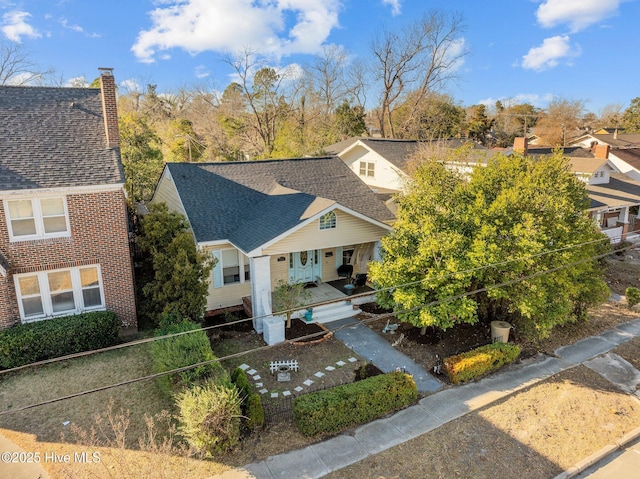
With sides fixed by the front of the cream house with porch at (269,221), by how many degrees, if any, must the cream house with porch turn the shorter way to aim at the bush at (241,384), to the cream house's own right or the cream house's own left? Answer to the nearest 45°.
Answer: approximately 45° to the cream house's own right

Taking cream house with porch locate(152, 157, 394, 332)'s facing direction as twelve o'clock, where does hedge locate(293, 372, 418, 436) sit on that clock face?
The hedge is roughly at 1 o'clock from the cream house with porch.

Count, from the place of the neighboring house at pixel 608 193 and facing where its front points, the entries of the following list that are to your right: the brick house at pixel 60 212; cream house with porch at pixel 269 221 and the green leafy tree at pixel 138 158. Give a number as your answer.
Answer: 3

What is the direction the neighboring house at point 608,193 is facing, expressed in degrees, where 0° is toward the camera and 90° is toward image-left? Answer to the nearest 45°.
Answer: approximately 315°

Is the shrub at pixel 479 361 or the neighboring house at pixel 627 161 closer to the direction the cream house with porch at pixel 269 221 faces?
the shrub

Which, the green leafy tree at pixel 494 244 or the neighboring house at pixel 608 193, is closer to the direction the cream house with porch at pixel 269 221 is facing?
the green leafy tree

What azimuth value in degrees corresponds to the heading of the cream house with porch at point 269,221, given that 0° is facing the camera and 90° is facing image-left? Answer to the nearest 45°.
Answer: approximately 315°

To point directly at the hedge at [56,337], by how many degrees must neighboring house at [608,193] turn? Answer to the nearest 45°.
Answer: approximately 90° to its right

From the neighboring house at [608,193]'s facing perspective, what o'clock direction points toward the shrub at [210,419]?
The shrub is roughly at 2 o'clock from the neighboring house.

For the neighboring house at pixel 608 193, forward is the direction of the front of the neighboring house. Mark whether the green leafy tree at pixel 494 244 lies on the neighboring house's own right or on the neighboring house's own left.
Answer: on the neighboring house's own right
